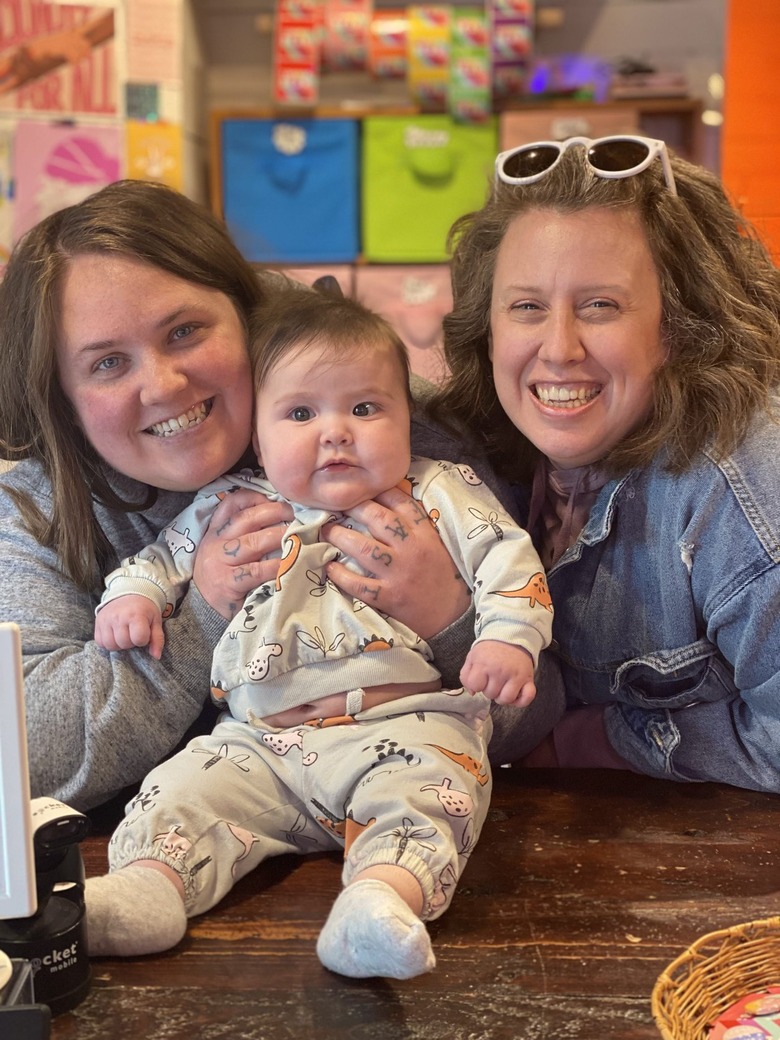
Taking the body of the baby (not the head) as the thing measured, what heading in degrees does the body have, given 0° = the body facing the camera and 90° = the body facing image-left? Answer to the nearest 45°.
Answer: approximately 0°

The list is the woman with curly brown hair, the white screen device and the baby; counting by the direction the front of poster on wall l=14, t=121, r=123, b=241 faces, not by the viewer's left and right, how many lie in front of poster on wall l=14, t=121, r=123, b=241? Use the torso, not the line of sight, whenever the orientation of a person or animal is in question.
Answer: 3

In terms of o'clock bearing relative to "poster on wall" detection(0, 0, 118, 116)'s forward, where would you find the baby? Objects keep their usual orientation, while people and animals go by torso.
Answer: The baby is roughly at 12 o'clock from the poster on wall.

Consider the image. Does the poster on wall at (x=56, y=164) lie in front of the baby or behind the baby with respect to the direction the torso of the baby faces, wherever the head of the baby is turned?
behind

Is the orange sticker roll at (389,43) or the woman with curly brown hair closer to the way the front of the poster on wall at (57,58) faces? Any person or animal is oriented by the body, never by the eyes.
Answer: the woman with curly brown hair

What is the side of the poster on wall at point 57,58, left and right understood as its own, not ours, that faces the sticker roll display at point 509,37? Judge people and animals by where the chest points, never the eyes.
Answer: left

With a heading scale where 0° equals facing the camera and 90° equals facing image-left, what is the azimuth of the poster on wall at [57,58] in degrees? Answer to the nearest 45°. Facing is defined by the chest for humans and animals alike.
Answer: approximately 0°
